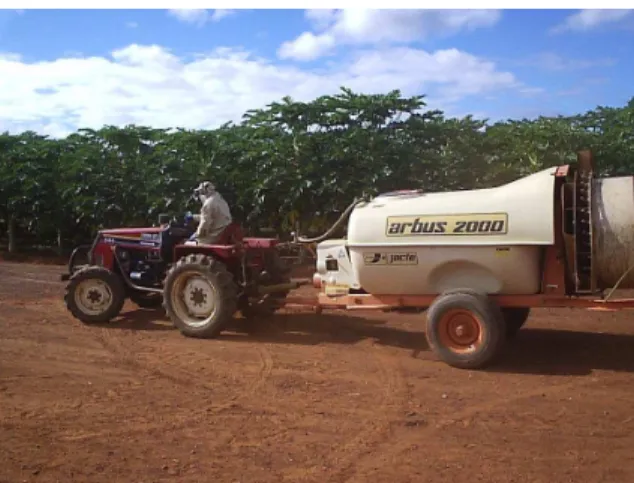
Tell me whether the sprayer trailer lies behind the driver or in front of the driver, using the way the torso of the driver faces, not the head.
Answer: behind

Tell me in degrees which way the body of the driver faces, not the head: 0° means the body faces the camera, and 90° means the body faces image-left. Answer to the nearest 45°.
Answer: approximately 90°

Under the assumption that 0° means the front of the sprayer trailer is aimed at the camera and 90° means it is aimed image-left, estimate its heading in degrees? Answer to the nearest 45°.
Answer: approximately 90°

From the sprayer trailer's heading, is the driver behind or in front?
in front

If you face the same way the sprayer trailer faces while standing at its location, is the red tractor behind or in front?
in front

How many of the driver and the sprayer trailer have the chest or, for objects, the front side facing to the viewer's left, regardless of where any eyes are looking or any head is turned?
2
